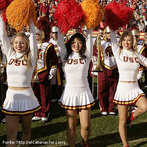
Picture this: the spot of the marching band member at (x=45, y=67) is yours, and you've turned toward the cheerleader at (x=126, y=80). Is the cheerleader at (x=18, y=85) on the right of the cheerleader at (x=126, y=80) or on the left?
right

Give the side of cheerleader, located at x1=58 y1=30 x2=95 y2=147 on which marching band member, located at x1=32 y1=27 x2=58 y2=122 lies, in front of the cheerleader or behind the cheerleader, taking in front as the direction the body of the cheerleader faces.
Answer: behind

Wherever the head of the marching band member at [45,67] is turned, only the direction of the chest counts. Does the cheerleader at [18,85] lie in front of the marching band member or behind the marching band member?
in front

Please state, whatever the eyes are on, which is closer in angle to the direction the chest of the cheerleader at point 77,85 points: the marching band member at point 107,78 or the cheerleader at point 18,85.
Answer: the cheerleader

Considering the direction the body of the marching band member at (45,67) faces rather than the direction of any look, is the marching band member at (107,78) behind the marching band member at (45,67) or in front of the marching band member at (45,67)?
behind

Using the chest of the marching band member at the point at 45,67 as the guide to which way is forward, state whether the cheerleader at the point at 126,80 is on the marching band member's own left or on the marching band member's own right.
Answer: on the marching band member's own left

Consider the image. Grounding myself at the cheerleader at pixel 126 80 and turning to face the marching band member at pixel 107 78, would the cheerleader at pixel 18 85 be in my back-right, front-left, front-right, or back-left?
back-left

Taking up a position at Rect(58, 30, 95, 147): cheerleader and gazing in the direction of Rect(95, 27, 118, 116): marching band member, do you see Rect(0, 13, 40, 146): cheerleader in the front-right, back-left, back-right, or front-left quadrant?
back-left

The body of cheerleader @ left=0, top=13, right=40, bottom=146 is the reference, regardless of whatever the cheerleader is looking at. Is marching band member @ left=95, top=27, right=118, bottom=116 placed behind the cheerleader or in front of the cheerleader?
behind

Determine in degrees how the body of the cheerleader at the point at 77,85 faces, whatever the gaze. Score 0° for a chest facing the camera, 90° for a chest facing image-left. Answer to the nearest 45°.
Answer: approximately 0°

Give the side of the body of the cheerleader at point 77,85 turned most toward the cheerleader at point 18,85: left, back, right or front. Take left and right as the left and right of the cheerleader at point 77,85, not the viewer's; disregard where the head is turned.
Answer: right
